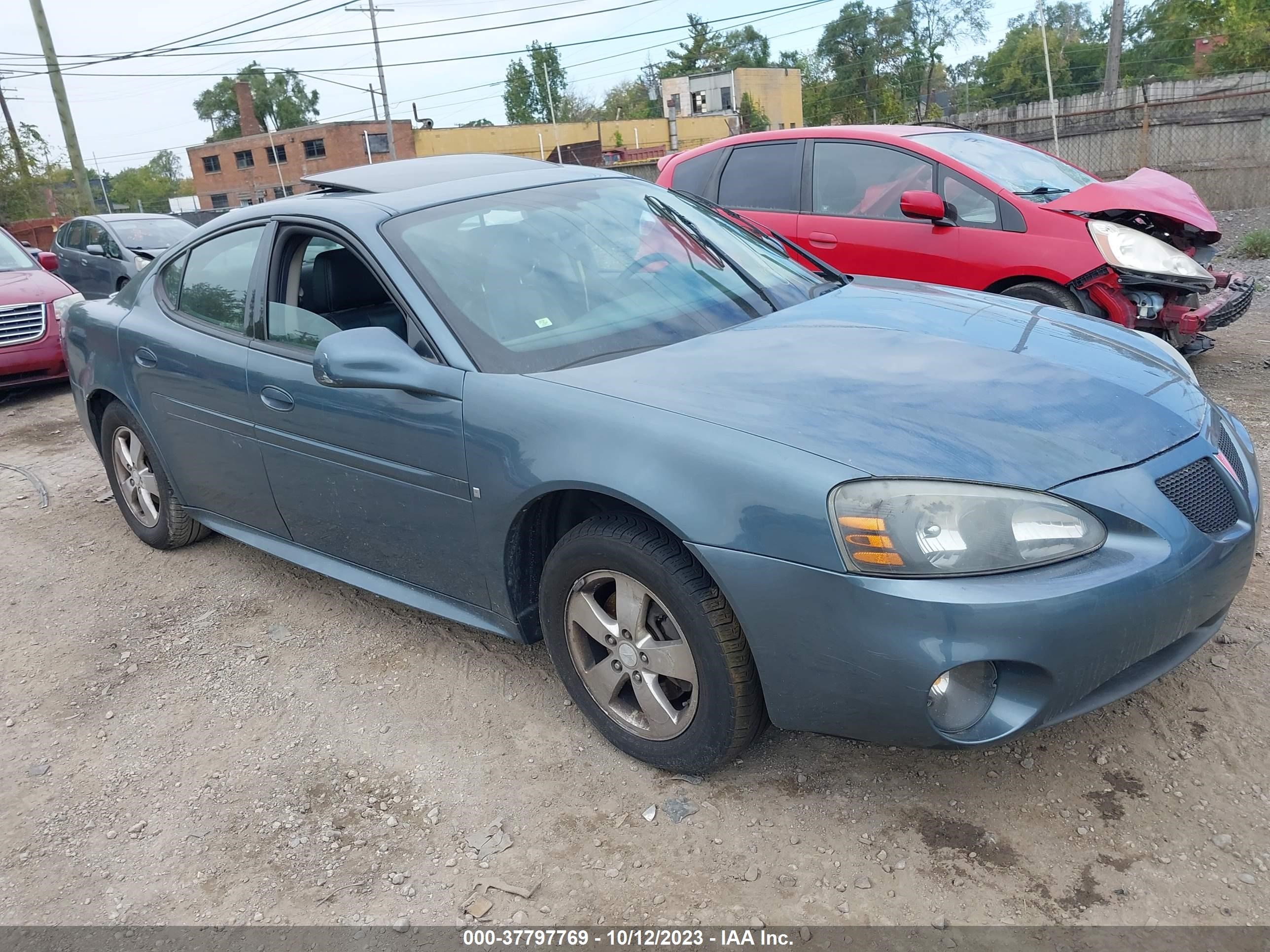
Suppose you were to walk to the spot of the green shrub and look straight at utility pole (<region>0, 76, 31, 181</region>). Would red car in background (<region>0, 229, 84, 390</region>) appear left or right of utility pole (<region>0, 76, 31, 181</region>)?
left

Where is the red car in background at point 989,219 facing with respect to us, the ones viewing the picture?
facing the viewer and to the right of the viewer

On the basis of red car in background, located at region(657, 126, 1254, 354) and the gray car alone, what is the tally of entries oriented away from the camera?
0

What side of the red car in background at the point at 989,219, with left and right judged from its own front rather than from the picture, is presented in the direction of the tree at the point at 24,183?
back

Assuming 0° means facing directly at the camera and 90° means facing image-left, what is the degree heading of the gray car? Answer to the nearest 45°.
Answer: approximately 315°

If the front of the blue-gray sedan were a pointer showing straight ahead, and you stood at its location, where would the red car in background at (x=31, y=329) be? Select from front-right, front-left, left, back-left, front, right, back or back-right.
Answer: back

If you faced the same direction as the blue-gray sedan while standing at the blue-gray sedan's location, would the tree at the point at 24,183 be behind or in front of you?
behind

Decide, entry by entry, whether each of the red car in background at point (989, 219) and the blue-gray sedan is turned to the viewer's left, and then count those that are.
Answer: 0

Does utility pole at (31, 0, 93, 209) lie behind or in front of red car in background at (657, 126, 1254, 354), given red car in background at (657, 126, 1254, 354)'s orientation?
behind

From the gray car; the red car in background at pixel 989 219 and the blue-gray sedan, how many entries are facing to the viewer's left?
0

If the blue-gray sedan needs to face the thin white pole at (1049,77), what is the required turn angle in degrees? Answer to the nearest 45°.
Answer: approximately 90° to its left
